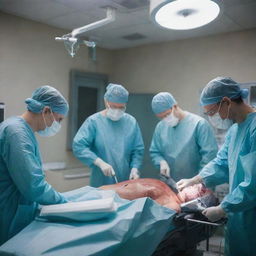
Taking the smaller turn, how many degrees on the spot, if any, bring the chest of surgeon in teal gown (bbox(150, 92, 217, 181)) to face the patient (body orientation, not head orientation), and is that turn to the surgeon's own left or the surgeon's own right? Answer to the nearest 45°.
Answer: approximately 45° to the surgeon's own left

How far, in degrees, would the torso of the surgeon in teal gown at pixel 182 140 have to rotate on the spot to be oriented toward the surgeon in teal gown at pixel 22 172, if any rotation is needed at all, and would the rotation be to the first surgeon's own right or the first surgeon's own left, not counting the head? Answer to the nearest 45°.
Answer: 0° — they already face them

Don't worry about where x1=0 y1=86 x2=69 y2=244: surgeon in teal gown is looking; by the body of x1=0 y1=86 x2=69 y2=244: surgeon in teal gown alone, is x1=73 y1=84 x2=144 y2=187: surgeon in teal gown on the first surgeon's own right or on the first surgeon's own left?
on the first surgeon's own left

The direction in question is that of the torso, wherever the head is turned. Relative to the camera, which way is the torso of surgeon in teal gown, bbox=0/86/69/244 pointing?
to the viewer's right

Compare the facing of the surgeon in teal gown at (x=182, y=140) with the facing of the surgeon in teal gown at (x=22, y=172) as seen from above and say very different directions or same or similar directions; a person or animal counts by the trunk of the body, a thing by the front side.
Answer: very different directions

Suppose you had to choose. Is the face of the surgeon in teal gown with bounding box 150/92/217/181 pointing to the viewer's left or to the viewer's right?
to the viewer's left

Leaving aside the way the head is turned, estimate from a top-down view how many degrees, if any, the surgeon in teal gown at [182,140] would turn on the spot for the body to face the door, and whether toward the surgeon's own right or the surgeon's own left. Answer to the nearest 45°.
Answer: approximately 135° to the surgeon's own right

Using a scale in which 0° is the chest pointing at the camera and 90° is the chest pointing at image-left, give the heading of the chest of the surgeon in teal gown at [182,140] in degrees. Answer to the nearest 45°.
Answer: approximately 45°

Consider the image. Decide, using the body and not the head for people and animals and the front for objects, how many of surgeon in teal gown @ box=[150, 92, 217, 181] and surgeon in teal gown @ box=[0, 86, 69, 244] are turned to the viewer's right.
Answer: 1
